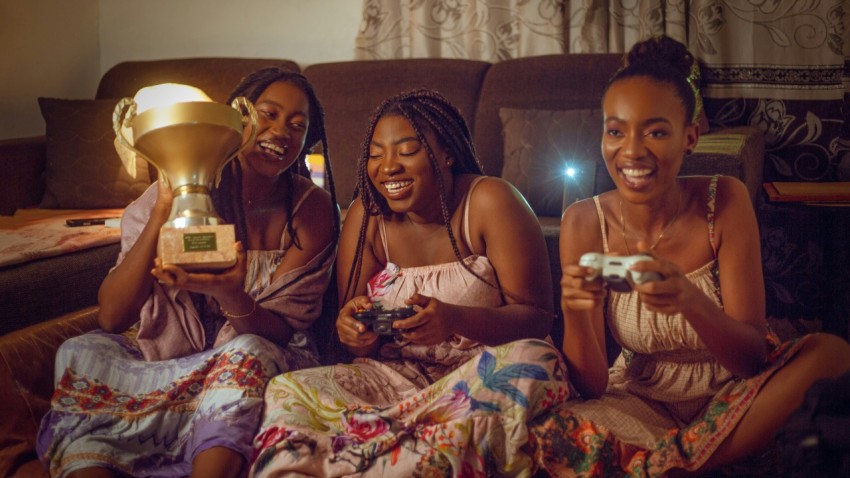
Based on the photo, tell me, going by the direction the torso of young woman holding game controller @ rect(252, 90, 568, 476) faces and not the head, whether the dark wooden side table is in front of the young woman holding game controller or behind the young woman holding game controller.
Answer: behind

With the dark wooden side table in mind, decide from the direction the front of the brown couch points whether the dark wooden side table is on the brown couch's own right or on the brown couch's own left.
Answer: on the brown couch's own left

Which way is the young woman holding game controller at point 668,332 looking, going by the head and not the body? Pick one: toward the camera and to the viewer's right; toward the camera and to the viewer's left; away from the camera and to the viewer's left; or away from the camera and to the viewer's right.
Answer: toward the camera and to the viewer's left

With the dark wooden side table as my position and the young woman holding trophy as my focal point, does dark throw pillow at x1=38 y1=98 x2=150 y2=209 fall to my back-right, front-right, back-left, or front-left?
front-right

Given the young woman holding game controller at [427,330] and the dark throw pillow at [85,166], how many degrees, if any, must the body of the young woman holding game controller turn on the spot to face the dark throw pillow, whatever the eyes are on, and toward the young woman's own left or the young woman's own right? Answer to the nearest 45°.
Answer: approximately 90° to the young woman's own right

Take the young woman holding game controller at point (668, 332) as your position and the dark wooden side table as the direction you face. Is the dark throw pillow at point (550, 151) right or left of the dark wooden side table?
left

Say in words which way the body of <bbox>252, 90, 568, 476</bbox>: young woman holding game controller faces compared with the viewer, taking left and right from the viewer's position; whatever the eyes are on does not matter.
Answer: facing the viewer and to the left of the viewer

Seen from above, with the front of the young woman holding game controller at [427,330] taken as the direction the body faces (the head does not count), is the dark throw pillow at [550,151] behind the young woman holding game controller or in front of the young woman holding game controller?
behind

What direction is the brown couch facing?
toward the camera
